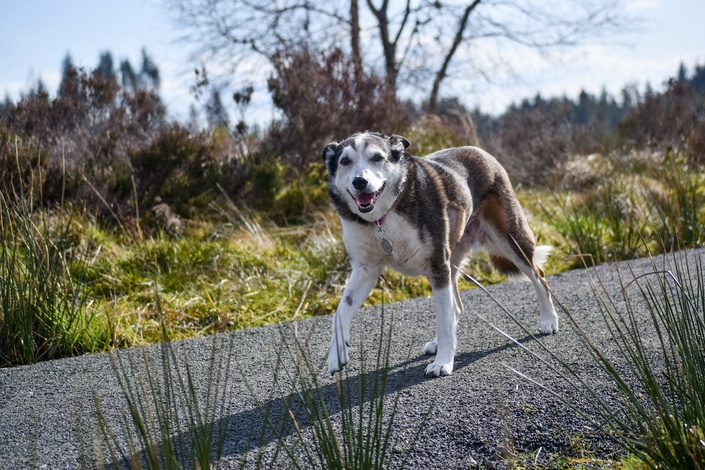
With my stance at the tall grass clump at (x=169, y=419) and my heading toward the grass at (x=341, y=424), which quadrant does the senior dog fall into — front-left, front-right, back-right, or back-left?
front-left

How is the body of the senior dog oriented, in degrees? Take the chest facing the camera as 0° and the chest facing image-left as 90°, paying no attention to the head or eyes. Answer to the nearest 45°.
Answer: approximately 45°

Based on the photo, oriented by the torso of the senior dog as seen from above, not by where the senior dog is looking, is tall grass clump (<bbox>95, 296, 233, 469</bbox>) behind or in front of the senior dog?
in front

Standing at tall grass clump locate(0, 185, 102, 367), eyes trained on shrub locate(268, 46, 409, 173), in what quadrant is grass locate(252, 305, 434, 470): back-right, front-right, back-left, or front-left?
back-right

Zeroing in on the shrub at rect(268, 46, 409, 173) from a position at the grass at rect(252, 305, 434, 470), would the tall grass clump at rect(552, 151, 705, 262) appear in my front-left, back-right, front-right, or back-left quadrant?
front-right

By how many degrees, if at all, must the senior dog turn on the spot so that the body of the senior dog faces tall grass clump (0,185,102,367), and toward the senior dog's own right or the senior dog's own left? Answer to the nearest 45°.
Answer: approximately 45° to the senior dog's own right

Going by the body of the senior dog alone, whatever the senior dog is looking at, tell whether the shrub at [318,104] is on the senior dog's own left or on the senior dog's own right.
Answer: on the senior dog's own right

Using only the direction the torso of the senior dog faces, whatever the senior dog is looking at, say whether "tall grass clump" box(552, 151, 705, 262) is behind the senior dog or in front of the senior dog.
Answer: behind
